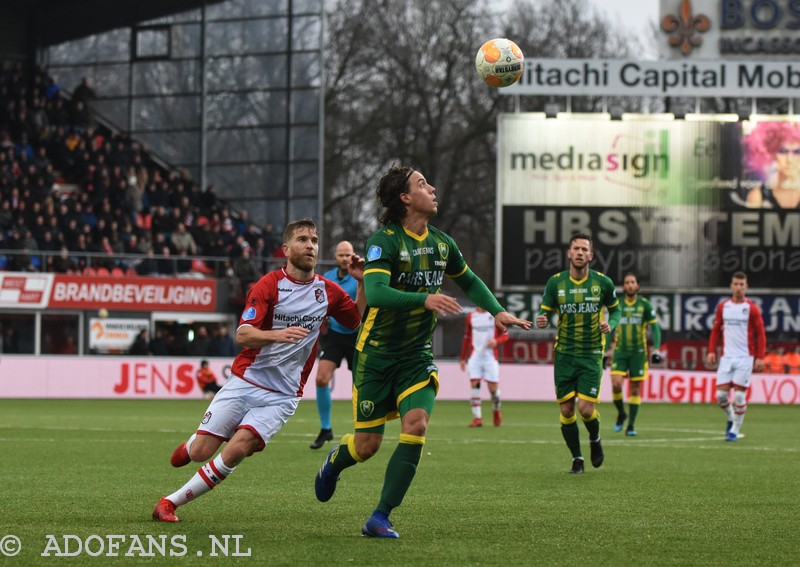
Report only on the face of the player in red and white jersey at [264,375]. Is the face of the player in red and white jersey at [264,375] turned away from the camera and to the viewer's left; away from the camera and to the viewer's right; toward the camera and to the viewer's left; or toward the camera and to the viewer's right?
toward the camera and to the viewer's right

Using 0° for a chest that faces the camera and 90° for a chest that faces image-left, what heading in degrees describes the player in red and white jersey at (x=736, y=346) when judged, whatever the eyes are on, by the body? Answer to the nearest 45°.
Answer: approximately 0°

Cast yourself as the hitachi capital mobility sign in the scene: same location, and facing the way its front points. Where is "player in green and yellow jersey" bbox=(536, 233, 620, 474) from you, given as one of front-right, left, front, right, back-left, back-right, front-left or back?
front

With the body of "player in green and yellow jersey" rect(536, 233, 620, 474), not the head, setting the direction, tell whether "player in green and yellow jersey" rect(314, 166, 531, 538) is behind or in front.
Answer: in front

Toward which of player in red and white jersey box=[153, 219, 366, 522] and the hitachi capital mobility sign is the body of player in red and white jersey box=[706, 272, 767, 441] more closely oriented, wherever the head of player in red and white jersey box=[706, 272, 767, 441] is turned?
the player in red and white jersey

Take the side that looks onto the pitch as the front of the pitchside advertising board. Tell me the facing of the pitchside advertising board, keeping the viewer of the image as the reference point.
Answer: facing the viewer

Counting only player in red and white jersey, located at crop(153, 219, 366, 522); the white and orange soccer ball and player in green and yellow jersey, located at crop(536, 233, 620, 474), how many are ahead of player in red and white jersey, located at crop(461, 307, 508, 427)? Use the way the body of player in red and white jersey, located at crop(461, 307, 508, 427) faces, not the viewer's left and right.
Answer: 3

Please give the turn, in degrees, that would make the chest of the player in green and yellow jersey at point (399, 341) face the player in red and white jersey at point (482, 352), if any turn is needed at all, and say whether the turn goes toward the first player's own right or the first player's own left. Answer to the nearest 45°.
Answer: approximately 135° to the first player's own left

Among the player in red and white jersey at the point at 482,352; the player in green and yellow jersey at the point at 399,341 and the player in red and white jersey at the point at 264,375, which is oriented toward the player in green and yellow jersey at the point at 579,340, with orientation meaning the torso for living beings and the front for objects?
the player in red and white jersey at the point at 482,352

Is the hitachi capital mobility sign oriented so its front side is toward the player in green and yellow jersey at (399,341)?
yes

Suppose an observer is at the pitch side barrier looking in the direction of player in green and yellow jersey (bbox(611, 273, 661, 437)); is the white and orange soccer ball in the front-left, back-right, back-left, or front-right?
front-right
